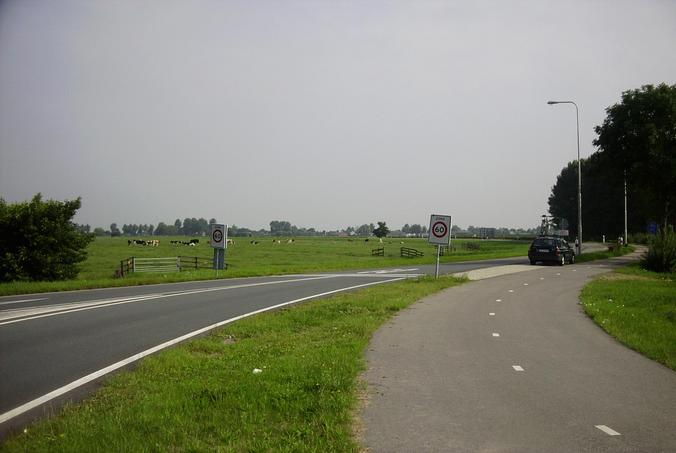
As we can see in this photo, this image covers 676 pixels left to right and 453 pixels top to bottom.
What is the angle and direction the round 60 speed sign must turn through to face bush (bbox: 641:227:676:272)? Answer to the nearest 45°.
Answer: approximately 135° to its left

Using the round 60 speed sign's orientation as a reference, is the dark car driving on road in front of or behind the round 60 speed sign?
behind

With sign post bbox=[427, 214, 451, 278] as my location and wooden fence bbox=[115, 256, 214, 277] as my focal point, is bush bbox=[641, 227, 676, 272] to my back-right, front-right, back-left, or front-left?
back-right

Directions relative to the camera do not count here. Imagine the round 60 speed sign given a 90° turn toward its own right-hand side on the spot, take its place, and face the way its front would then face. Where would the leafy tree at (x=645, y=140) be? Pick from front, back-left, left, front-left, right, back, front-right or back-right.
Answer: back-right

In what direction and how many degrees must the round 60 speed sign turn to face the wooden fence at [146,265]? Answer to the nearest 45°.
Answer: approximately 135° to its right

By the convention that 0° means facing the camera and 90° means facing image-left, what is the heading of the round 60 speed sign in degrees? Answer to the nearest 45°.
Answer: approximately 0°

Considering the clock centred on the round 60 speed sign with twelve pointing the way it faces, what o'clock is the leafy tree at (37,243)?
The leafy tree is roughly at 3 o'clock from the round 60 speed sign.
